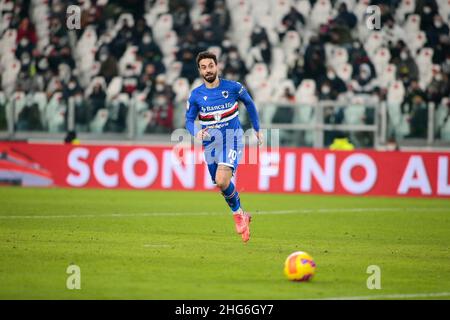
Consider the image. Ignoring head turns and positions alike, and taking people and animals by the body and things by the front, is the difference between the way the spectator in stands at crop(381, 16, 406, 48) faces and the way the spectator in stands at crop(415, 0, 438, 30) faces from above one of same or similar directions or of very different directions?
same or similar directions

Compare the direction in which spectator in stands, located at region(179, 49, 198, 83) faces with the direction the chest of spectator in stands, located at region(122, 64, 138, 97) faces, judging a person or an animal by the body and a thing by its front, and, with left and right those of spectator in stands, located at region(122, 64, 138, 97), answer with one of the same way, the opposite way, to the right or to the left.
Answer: the same way

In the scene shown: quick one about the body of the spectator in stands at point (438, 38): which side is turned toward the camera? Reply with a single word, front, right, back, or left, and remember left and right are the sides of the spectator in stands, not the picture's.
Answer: front

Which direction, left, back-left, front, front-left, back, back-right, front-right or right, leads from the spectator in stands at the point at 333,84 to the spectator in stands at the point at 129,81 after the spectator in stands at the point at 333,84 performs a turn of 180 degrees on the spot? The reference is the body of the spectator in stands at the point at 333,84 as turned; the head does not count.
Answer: left

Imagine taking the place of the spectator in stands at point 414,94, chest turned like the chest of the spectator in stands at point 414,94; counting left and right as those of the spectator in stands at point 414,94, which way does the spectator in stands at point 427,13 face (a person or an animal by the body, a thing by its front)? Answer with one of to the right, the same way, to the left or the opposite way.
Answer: the same way

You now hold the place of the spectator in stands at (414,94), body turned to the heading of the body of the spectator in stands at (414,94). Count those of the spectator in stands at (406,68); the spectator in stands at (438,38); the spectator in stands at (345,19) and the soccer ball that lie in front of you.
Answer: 1

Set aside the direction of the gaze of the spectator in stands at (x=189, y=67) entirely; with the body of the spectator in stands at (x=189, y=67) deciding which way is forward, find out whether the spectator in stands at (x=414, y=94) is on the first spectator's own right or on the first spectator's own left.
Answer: on the first spectator's own left

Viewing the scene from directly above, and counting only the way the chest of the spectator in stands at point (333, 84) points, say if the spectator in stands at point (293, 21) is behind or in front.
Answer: behind

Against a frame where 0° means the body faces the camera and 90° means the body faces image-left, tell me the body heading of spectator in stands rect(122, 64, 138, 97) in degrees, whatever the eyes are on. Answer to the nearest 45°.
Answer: approximately 0°

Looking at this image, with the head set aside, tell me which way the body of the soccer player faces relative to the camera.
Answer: toward the camera

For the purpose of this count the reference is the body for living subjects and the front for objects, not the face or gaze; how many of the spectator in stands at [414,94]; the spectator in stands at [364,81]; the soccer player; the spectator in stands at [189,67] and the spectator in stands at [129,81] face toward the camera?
5

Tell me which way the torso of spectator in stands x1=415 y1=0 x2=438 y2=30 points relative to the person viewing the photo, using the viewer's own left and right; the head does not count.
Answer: facing the viewer

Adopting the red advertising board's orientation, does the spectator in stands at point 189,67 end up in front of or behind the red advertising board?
behind

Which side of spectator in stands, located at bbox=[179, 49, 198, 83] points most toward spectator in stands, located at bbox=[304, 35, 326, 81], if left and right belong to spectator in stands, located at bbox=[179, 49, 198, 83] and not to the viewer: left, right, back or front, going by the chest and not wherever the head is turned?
left
